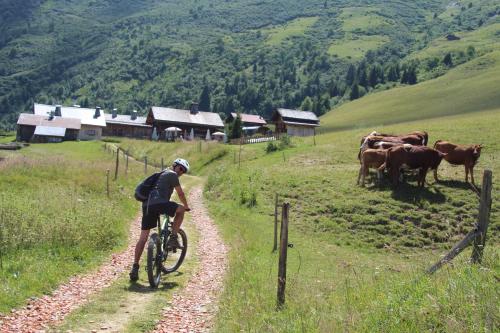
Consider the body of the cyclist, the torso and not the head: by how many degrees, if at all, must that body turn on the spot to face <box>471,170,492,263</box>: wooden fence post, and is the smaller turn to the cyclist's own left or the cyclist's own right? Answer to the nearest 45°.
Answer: approximately 90° to the cyclist's own right

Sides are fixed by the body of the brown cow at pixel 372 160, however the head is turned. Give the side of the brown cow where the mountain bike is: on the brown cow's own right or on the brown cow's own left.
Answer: on the brown cow's own right
